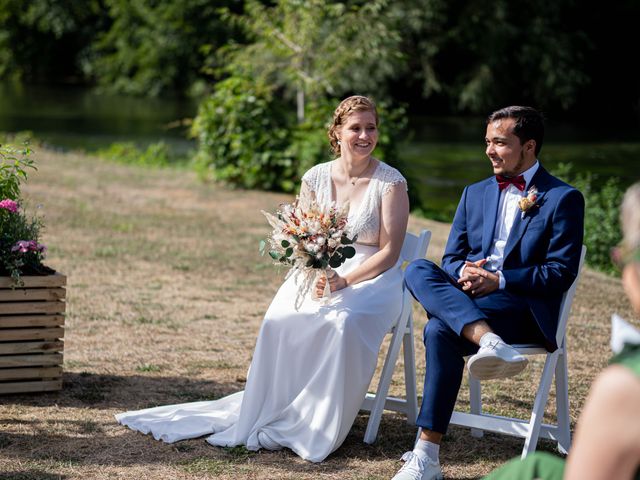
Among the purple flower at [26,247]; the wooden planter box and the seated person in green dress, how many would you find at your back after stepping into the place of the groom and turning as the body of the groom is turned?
0

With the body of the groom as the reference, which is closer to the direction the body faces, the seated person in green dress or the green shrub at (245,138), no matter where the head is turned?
the seated person in green dress

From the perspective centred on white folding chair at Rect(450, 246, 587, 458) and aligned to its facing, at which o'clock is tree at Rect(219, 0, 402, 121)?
The tree is roughly at 4 o'clock from the white folding chair.

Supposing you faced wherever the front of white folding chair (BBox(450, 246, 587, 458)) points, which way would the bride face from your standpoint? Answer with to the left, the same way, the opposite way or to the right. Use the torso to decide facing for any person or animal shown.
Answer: the same way

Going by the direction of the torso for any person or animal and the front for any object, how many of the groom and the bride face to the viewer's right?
0

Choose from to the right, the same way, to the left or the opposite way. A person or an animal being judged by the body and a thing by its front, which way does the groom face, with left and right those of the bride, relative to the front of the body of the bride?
the same way

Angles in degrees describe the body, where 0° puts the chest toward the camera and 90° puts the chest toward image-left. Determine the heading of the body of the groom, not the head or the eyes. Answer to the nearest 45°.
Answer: approximately 45°

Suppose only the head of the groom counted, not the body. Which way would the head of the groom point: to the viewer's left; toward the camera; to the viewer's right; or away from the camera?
to the viewer's left

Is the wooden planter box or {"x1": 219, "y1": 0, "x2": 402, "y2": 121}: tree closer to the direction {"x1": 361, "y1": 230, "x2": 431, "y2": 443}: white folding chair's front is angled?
the wooden planter box

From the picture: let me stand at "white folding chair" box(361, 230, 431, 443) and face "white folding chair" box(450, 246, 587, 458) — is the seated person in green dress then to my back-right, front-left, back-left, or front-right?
front-right

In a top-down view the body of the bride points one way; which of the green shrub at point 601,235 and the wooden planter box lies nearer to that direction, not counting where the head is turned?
the wooden planter box

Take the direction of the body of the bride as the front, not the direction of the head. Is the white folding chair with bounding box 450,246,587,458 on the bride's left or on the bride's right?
on the bride's left

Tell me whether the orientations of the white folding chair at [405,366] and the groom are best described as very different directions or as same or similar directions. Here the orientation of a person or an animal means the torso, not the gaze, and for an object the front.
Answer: same or similar directions

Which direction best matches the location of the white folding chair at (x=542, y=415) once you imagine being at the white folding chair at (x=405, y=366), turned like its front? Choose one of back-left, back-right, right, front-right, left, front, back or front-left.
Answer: left

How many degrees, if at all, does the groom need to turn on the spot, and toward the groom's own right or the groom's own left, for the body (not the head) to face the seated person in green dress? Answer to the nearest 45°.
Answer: approximately 45° to the groom's own left

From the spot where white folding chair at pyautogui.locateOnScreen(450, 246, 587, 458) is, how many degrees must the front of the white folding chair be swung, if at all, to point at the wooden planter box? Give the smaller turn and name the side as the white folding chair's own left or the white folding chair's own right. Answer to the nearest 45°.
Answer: approximately 45° to the white folding chair's own right

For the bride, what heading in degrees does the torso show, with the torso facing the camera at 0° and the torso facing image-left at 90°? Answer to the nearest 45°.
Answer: approximately 45°

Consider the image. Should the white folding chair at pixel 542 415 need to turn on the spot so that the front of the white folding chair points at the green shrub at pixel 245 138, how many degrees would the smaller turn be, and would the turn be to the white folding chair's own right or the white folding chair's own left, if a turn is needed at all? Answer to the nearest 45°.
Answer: approximately 90° to the white folding chair's own right

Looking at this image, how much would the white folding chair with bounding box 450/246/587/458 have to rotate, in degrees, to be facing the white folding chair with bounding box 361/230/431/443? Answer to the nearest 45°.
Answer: approximately 90° to its right
